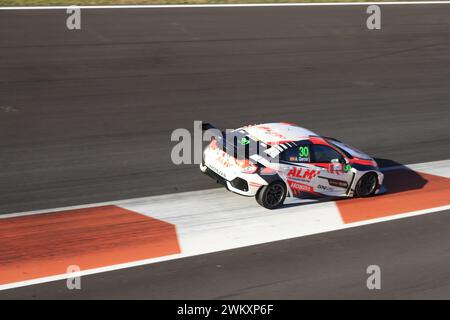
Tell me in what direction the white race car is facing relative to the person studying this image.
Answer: facing away from the viewer and to the right of the viewer
